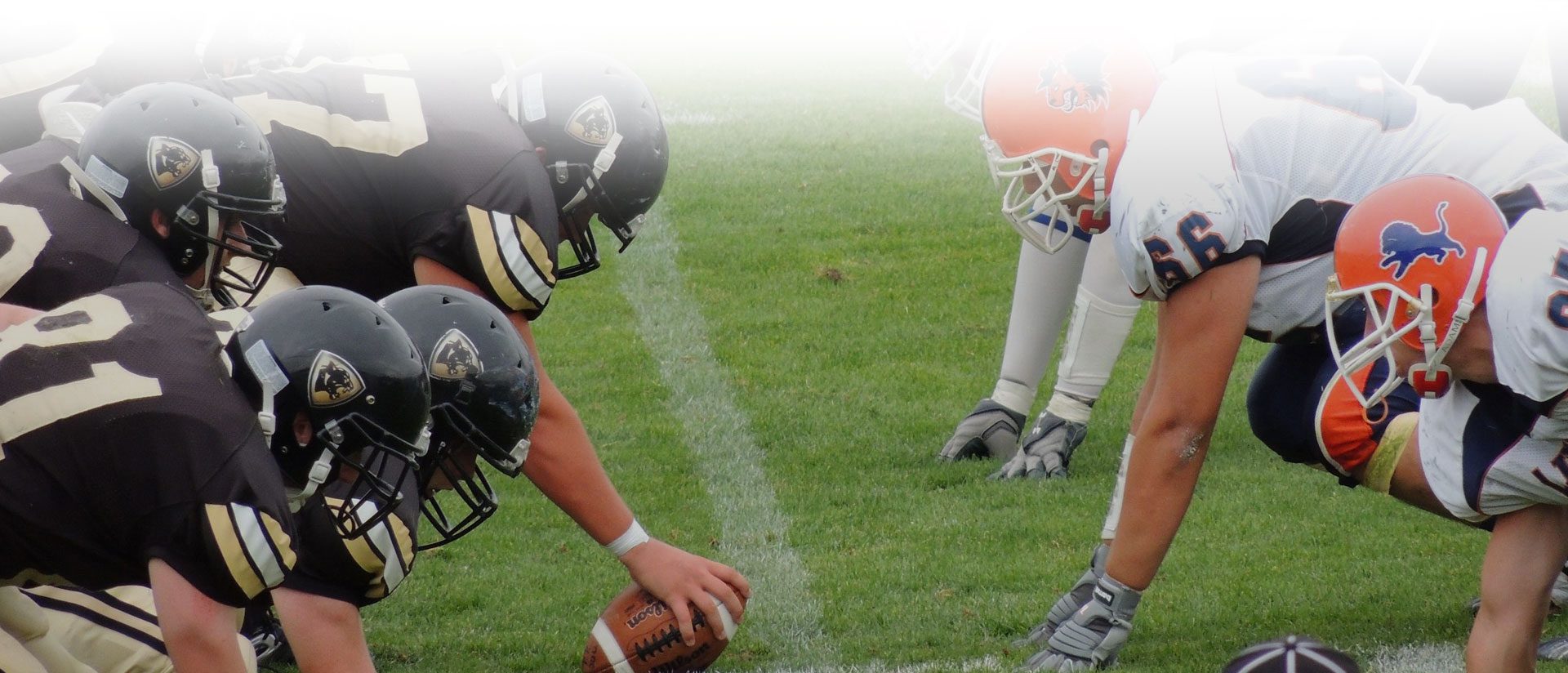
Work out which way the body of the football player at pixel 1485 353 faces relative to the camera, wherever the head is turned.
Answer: to the viewer's left

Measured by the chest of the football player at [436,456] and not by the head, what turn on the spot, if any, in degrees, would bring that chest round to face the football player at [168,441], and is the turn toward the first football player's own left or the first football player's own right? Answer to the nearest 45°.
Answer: approximately 135° to the first football player's own right

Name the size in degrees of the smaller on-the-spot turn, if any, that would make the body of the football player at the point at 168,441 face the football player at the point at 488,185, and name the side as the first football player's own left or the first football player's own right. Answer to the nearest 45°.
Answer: approximately 45° to the first football player's own left

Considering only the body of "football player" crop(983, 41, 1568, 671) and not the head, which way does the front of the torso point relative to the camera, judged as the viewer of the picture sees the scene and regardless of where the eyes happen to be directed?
to the viewer's left

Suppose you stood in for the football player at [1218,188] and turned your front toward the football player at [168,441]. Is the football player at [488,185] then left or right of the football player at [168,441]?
right

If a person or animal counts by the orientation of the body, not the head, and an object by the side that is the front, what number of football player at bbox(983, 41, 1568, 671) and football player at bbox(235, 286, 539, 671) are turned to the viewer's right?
1

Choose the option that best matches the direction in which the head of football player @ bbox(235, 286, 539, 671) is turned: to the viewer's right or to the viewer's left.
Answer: to the viewer's right

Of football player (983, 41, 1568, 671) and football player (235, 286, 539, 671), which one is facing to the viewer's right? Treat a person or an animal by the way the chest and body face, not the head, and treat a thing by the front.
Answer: football player (235, 286, 539, 671)

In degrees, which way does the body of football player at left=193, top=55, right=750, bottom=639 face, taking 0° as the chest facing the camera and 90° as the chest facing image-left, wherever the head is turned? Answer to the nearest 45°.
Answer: approximately 270°

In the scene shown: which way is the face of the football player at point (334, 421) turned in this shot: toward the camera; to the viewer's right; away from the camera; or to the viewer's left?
to the viewer's right

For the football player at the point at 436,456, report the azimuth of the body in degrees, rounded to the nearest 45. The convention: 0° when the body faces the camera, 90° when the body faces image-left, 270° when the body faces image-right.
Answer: approximately 270°

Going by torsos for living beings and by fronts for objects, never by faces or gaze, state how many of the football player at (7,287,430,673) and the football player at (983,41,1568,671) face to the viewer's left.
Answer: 1
